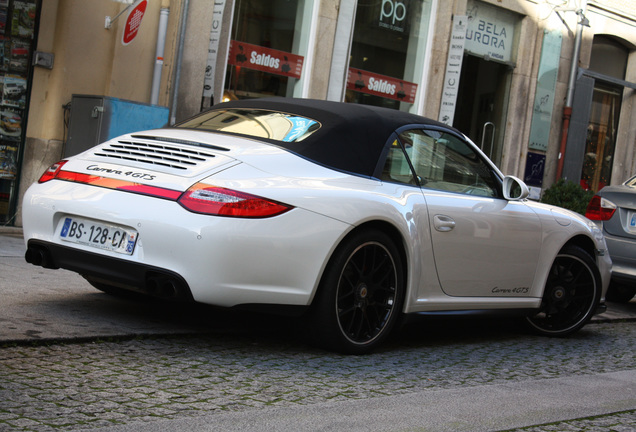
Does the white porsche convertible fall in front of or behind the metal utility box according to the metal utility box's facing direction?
in front

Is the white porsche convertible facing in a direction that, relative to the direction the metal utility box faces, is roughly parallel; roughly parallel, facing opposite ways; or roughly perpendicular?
roughly perpendicular

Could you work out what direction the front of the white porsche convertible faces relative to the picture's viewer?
facing away from the viewer and to the right of the viewer

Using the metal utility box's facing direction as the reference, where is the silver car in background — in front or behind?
in front

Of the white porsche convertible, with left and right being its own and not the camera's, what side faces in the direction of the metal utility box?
left

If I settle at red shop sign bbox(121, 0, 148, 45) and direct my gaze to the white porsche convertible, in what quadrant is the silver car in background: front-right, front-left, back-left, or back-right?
front-left

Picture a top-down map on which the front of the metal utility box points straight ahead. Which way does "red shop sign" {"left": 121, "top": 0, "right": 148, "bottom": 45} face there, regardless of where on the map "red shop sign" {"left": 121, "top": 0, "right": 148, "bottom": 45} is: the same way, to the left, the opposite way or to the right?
to the right

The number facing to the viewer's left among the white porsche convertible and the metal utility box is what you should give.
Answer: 0

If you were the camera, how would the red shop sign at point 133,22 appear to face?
facing the viewer and to the left of the viewer

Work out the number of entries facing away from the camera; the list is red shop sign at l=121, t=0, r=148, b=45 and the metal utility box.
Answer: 0

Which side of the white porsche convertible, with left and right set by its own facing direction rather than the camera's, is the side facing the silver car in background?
front

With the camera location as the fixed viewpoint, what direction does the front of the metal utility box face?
facing the viewer and to the right of the viewer
